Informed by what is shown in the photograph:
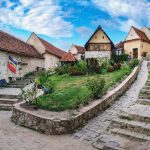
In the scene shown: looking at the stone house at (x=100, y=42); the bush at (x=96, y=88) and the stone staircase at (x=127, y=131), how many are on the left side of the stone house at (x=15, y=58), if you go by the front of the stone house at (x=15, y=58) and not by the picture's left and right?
1

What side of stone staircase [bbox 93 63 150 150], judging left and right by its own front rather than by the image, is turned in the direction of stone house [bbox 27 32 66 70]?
right

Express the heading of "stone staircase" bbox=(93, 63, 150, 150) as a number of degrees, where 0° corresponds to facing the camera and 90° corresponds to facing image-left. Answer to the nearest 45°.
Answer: approximately 45°

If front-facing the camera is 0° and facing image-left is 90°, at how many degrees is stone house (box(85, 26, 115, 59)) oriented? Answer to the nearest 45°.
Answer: approximately 0°

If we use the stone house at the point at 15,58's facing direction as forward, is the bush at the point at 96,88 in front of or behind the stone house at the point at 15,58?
in front

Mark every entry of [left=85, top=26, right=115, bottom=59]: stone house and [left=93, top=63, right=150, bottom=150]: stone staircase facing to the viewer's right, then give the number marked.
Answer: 0

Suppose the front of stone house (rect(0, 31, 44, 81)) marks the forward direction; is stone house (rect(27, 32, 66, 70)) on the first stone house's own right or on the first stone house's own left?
on the first stone house's own left

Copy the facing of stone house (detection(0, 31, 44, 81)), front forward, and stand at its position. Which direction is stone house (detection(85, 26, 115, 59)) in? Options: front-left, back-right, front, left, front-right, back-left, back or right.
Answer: left

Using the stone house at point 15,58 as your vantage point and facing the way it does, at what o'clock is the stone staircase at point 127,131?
The stone staircase is roughly at 1 o'clock from the stone house.

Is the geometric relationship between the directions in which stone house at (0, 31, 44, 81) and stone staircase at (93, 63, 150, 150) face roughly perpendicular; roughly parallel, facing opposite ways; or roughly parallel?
roughly perpendicular

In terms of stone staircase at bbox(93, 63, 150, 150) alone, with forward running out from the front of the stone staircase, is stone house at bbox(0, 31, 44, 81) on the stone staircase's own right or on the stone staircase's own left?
on the stone staircase's own right

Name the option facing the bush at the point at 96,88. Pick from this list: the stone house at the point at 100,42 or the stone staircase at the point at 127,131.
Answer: the stone house

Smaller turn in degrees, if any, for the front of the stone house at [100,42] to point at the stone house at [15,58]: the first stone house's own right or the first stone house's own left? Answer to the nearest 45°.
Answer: approximately 45° to the first stone house's own right

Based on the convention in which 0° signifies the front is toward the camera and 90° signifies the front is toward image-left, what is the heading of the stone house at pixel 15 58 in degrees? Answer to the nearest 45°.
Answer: approximately 315°
